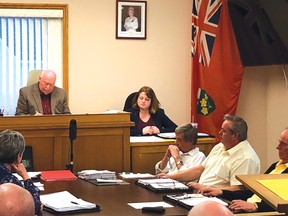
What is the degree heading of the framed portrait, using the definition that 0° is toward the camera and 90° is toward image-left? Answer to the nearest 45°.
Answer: approximately 0°

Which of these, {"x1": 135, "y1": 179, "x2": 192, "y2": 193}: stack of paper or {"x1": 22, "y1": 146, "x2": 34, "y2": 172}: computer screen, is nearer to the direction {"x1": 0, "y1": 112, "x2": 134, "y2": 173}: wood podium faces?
the stack of paper

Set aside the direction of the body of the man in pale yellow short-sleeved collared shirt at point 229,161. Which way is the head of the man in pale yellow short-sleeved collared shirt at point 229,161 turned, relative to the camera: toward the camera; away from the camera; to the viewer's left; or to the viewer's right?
to the viewer's left

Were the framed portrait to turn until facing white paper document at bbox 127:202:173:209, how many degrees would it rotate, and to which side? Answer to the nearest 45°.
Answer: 0° — it already faces it

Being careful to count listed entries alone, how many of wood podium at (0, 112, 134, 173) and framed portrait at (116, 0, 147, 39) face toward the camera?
2

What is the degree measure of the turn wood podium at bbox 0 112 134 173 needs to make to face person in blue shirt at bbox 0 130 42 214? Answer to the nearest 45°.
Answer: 0° — it already faces them

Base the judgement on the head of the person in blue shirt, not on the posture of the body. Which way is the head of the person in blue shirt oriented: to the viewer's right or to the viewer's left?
to the viewer's right

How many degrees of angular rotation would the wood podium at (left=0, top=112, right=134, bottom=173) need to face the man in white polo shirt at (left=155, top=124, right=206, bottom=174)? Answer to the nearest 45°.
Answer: approximately 90° to its left

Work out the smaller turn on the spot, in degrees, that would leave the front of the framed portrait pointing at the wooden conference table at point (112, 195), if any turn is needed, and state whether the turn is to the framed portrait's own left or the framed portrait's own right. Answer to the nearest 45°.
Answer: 0° — it already faces it

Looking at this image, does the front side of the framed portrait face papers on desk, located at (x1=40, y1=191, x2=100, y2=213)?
yes

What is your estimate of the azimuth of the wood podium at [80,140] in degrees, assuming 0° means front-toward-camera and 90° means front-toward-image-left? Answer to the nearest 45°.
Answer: approximately 0°
